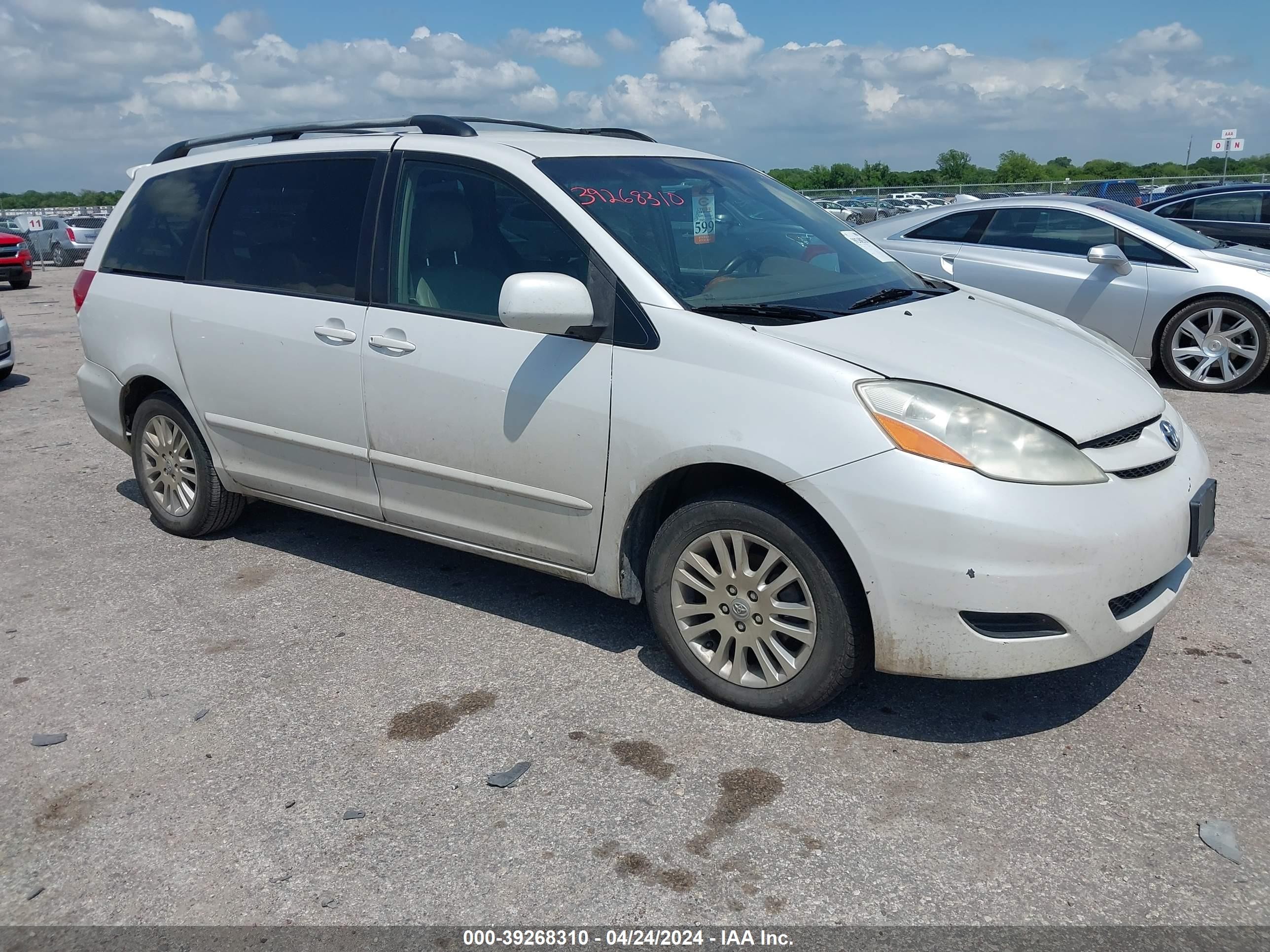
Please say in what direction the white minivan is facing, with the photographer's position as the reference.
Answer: facing the viewer and to the right of the viewer

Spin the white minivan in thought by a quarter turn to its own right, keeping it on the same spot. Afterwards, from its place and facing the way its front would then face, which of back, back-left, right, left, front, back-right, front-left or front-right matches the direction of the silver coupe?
back

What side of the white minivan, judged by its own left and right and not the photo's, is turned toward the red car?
back

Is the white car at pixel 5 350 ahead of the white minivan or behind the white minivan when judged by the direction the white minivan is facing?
behind
